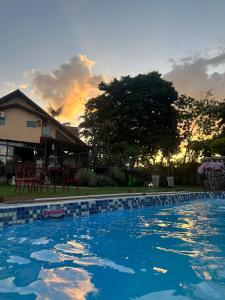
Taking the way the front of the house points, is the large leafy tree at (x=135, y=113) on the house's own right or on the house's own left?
on the house's own left

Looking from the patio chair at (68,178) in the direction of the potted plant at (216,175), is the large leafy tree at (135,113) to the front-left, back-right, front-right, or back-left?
front-left

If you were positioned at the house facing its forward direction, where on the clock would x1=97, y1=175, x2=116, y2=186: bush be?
The bush is roughly at 11 o'clock from the house.

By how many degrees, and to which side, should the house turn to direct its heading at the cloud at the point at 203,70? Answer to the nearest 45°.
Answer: approximately 90° to its left

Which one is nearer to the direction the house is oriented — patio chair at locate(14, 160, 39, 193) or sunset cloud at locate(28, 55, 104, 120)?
the patio chair

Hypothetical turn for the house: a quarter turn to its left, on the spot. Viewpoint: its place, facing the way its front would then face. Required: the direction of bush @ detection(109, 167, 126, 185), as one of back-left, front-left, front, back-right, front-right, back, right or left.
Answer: front-right

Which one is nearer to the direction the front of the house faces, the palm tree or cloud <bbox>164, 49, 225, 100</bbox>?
the cloud

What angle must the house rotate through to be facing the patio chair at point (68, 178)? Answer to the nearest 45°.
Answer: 0° — it already faces it

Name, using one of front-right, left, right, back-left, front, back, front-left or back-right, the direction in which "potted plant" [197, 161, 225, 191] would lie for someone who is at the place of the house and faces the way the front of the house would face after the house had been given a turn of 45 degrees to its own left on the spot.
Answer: front

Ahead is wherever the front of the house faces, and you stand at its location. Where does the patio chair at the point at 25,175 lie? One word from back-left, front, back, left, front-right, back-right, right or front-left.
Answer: front

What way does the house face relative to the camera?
toward the camera

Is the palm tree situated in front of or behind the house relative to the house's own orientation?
behind
